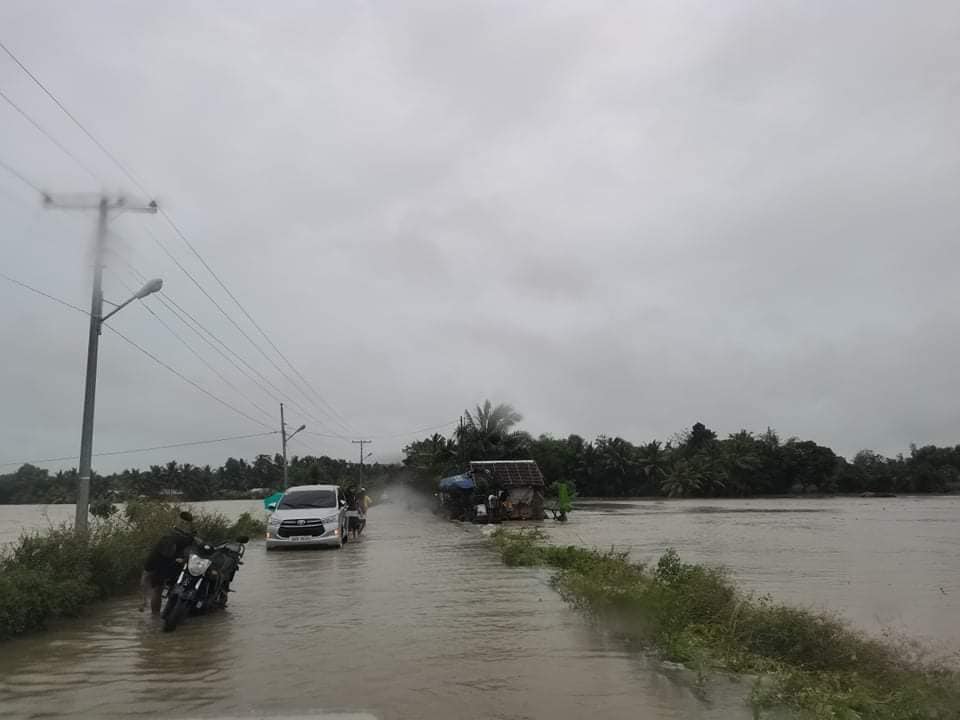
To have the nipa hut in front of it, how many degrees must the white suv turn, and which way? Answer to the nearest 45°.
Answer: approximately 135° to its left

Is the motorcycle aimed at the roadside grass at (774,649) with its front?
no

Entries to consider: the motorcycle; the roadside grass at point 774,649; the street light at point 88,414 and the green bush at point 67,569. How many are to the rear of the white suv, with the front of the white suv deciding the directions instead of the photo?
0

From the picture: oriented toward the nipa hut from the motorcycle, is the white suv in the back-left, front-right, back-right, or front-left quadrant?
front-left

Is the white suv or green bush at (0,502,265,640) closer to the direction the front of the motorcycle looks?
the green bush

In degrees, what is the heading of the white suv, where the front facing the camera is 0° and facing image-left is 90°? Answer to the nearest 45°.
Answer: approximately 0°

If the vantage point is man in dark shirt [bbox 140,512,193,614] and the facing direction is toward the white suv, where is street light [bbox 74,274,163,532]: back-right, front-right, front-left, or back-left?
front-left

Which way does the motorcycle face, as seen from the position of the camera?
facing the viewer and to the left of the viewer

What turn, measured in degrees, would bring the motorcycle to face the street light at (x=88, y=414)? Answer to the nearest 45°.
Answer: approximately 90° to its right

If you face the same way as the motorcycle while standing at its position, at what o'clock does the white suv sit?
The white suv is roughly at 5 o'clock from the motorcycle.

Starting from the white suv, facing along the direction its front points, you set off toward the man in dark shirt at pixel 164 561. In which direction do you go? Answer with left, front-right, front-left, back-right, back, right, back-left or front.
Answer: front

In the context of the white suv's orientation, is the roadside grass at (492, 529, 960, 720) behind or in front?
in front

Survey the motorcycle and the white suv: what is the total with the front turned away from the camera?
0

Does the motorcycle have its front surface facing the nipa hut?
no

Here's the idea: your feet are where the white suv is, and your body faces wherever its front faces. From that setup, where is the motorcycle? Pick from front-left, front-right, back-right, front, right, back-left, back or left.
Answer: front

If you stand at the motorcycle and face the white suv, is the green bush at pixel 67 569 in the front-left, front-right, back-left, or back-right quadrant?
front-left

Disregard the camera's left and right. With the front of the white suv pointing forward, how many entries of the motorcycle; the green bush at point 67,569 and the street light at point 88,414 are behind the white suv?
0

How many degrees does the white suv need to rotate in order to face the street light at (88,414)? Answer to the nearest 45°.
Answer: approximately 45° to its right
